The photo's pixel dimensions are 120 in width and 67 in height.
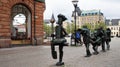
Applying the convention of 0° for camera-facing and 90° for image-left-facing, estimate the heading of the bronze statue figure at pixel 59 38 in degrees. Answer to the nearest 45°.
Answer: approximately 45°
